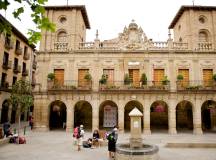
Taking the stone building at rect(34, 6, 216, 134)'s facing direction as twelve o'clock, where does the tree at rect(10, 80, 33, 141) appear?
The tree is roughly at 2 o'clock from the stone building.

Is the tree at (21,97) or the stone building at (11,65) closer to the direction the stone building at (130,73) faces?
the tree

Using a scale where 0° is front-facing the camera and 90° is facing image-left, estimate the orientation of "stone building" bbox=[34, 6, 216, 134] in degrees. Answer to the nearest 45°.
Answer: approximately 0°

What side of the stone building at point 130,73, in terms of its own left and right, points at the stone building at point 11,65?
right

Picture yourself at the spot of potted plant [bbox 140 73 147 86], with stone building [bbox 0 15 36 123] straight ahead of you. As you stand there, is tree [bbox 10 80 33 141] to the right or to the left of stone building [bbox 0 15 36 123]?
left
